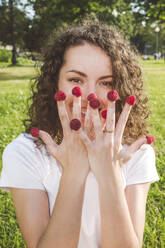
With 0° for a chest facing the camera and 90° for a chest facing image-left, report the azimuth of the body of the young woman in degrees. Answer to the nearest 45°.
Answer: approximately 0°

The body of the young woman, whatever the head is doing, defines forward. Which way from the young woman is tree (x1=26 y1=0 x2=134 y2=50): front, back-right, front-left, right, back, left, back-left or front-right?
back

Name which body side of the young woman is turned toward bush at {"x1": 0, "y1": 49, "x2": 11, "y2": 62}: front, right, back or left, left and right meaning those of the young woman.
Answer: back

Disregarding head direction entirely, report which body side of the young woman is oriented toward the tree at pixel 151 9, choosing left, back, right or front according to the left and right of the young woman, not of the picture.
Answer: back

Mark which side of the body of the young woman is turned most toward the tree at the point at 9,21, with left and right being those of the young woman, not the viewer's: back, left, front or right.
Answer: back
